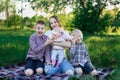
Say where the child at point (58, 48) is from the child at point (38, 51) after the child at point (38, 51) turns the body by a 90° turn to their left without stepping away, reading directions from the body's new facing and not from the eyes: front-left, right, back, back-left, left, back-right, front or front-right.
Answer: front

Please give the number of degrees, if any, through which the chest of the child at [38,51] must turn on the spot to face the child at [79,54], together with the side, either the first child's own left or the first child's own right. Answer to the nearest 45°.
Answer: approximately 90° to the first child's own left

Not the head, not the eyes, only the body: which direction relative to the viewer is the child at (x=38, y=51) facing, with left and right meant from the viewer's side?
facing the viewer

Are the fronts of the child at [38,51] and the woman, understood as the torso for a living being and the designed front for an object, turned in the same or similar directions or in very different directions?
same or similar directions

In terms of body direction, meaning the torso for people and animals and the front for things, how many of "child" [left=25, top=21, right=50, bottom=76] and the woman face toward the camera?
2

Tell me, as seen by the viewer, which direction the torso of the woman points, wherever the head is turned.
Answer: toward the camera
